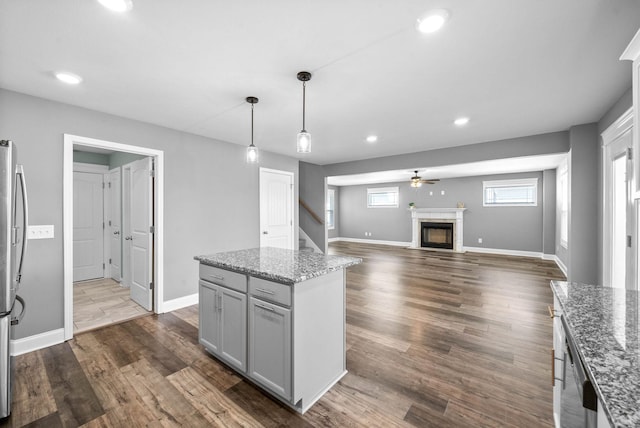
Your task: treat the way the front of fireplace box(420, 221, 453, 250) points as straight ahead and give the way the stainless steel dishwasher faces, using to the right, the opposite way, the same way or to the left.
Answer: to the right

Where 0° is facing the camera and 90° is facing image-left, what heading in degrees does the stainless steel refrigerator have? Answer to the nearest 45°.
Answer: approximately 270°

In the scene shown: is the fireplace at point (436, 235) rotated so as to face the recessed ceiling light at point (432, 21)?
yes

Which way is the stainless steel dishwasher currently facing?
to the viewer's left

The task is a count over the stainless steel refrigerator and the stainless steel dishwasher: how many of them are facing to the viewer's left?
1

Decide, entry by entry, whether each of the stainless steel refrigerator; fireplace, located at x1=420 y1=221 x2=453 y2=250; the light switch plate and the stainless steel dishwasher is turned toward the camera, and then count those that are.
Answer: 2

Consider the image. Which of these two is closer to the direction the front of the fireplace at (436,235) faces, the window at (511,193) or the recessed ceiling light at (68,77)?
the recessed ceiling light
